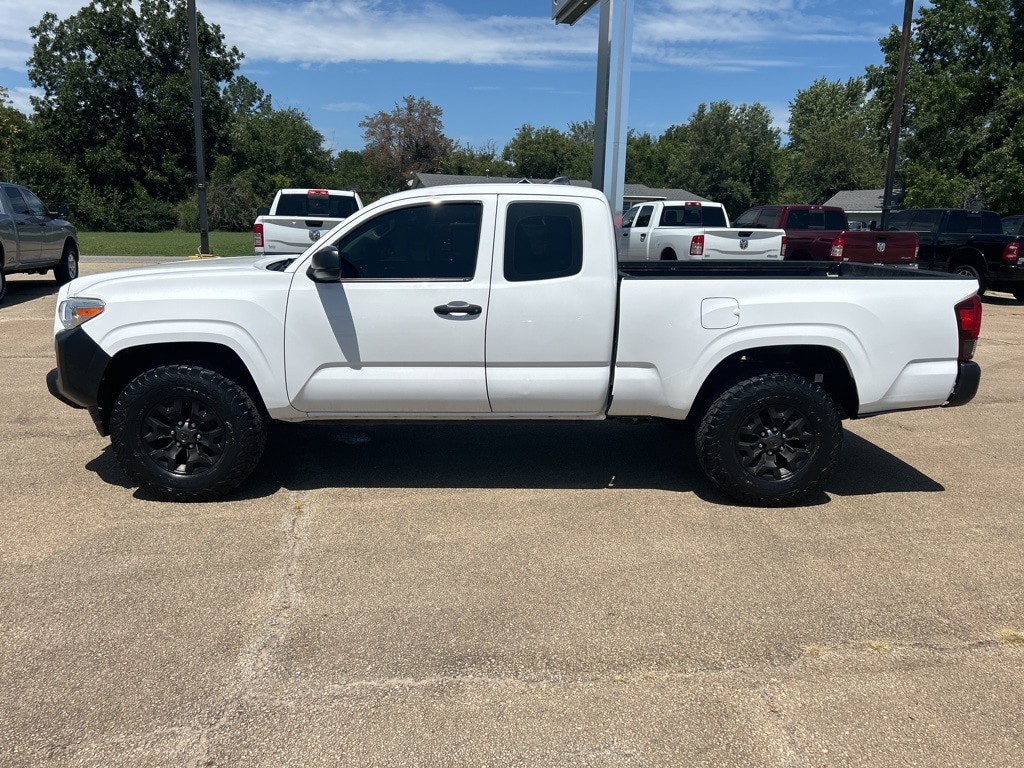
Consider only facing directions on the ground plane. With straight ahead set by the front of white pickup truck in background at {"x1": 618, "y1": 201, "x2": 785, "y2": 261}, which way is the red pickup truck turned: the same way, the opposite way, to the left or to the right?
the same way

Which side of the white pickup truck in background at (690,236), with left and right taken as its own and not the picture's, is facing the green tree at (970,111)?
right

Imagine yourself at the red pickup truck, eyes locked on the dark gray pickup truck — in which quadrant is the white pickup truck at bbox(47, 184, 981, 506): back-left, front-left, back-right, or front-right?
front-left

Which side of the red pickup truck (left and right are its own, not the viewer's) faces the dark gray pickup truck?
left

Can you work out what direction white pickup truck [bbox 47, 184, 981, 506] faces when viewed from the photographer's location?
facing to the left of the viewer

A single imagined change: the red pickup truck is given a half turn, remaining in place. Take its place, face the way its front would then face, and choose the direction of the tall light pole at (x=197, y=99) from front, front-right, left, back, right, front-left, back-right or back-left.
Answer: back-right

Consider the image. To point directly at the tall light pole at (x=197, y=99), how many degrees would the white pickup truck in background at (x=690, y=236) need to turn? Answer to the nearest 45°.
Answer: approximately 45° to its left

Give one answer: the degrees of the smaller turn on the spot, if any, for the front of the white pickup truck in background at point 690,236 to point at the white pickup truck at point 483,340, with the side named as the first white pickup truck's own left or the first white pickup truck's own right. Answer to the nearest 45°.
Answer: approximately 135° to the first white pickup truck's own left

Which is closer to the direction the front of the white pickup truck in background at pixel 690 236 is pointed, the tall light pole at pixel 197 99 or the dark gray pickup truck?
the tall light pole

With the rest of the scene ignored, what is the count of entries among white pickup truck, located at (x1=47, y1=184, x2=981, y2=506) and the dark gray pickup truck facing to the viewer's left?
1

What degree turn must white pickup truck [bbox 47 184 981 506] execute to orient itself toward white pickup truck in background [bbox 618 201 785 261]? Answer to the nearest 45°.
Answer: approximately 90° to its right

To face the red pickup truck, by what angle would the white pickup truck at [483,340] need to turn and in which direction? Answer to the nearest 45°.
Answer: approximately 135° to its right

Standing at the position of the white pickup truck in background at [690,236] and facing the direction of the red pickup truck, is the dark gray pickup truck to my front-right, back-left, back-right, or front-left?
back-right

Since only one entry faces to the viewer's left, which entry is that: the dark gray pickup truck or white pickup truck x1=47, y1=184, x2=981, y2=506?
the white pickup truck

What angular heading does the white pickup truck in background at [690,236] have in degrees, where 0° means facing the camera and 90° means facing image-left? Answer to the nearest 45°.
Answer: approximately 135°

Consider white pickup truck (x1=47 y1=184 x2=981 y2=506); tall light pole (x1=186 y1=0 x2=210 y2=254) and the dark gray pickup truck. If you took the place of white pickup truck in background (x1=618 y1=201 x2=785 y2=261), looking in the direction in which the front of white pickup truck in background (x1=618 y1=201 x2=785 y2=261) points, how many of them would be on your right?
0

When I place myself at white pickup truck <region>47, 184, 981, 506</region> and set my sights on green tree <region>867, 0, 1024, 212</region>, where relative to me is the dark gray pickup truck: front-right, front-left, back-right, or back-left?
front-left

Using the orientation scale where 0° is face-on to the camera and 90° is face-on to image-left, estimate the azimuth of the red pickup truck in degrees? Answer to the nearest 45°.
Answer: approximately 135°

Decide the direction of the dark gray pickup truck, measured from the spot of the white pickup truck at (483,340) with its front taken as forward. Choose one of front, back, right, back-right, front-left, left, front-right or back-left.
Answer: front-right
